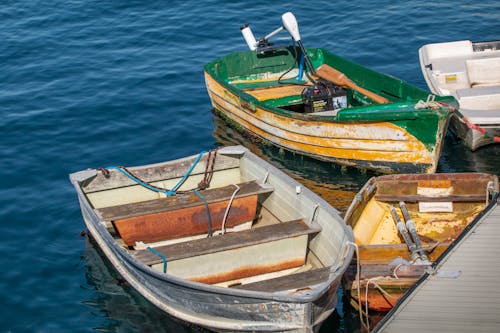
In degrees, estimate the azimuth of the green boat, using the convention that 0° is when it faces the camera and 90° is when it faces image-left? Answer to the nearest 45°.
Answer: approximately 315°

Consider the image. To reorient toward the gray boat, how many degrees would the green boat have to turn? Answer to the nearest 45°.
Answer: approximately 45° to its right

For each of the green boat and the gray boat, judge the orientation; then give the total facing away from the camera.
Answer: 0
